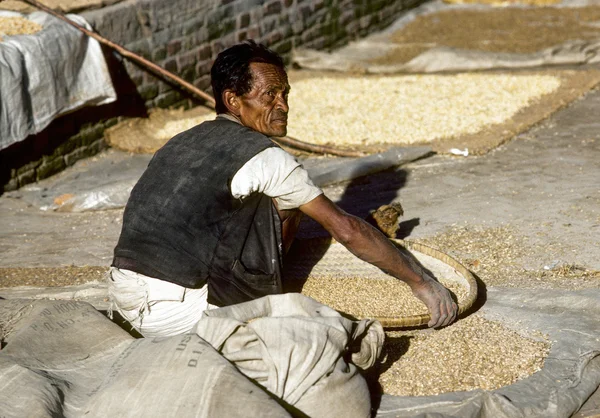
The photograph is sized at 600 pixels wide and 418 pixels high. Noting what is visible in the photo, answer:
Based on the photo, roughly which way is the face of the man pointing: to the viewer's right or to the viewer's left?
to the viewer's right

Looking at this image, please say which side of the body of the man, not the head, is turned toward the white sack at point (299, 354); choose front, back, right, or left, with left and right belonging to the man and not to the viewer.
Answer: right

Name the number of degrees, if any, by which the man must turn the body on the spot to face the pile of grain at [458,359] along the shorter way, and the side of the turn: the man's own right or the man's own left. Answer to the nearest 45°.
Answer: approximately 45° to the man's own right

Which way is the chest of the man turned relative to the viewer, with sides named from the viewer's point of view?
facing away from the viewer and to the right of the viewer
